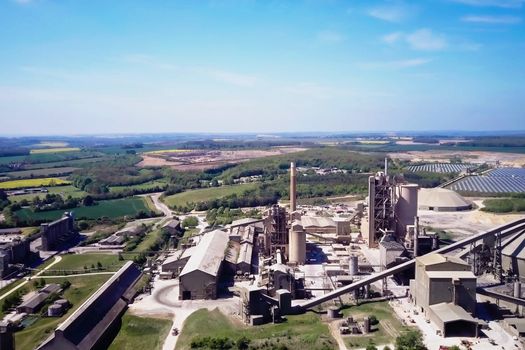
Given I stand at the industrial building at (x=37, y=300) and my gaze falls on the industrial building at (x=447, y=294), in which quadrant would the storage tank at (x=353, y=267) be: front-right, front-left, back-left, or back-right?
front-left

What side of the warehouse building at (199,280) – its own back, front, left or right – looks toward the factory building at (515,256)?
left

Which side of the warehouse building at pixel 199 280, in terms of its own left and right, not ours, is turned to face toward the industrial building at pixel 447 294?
left

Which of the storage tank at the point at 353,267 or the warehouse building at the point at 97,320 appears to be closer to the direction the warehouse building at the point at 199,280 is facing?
the warehouse building

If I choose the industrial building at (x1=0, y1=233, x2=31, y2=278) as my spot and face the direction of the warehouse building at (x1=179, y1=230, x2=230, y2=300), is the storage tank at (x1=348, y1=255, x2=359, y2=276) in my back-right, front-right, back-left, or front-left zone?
front-left

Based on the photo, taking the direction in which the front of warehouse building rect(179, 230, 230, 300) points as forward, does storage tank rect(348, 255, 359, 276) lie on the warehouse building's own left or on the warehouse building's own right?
on the warehouse building's own left

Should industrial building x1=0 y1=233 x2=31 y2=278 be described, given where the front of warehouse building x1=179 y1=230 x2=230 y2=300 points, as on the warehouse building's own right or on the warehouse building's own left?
on the warehouse building's own right

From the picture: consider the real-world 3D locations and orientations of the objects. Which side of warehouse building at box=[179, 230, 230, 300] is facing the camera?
front

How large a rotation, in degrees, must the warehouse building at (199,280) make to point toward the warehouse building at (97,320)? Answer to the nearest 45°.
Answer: approximately 45° to its right

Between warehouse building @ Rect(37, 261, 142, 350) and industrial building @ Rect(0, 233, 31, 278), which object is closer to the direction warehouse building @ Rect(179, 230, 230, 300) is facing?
the warehouse building

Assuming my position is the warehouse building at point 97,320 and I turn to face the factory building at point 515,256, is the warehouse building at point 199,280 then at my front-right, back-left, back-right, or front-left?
front-left

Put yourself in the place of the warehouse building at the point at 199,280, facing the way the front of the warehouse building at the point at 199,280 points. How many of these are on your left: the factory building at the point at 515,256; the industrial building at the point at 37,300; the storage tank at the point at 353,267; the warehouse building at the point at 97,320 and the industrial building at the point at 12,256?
2

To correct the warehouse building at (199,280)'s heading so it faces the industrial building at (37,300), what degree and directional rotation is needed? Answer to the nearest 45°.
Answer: approximately 90° to its right

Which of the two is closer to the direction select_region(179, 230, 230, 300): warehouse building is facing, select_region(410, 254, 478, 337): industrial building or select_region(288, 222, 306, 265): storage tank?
the industrial building
